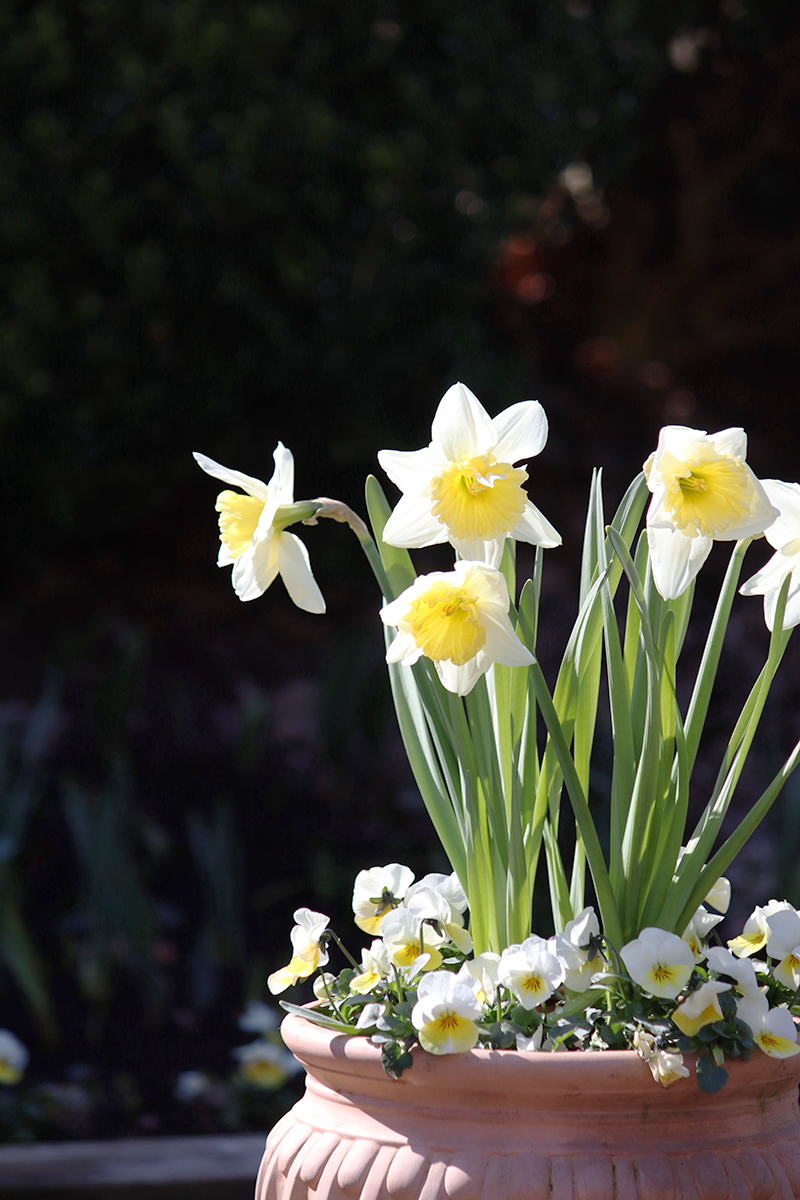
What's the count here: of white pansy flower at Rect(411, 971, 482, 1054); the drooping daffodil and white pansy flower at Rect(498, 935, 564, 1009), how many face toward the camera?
2

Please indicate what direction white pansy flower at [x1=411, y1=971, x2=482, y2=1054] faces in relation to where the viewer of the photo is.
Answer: facing the viewer

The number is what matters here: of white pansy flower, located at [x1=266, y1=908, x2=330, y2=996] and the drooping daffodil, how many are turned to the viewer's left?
2

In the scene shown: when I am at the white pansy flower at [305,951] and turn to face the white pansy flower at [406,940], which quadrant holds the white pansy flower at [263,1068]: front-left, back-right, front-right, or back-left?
back-left

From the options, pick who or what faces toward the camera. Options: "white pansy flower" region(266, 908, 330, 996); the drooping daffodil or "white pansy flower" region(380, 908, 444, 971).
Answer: "white pansy flower" region(380, 908, 444, 971)

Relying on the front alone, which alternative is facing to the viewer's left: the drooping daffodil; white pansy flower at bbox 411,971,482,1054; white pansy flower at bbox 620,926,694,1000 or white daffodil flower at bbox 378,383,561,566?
the drooping daffodil

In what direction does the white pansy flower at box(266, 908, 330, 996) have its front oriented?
to the viewer's left

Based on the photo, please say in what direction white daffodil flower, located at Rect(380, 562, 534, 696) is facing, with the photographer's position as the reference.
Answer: facing the viewer and to the left of the viewer

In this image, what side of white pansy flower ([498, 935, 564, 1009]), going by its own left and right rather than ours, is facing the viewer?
front

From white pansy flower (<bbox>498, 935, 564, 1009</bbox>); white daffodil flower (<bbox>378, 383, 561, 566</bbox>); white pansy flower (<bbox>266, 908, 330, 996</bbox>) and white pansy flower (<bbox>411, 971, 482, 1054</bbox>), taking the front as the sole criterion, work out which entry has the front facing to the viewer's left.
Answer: white pansy flower (<bbox>266, 908, 330, 996</bbox>)

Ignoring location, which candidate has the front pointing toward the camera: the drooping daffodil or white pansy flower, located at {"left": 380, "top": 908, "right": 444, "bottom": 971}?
the white pansy flower

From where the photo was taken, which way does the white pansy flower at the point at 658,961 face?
toward the camera

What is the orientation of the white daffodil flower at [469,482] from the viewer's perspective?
toward the camera
